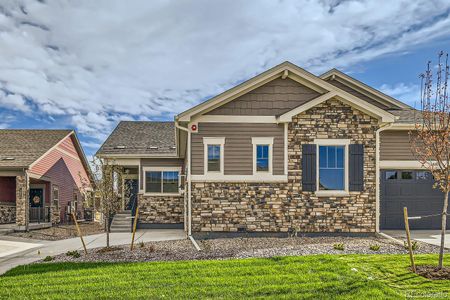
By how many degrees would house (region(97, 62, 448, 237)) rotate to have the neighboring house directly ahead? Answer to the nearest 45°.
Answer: approximately 135° to its right

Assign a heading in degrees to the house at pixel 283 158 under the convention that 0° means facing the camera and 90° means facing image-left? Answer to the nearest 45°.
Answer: approximately 0°
